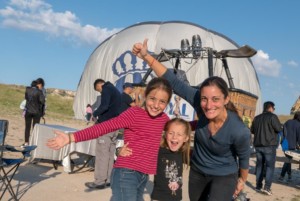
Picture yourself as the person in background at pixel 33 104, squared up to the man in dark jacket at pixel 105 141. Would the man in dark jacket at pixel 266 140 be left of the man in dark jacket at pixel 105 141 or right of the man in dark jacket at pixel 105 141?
left

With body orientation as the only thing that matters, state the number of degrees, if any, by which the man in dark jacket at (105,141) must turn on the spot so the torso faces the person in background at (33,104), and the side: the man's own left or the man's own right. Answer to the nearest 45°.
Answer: approximately 45° to the man's own right

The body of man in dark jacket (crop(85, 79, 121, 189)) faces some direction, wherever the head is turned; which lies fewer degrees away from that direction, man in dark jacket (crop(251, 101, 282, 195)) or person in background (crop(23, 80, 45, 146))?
the person in background

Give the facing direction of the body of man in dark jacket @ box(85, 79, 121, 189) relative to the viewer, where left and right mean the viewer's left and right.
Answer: facing to the left of the viewer

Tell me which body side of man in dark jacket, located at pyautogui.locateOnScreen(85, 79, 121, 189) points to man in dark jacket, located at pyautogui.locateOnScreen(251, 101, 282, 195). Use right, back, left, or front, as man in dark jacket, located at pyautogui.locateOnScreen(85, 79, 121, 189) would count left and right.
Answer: back
